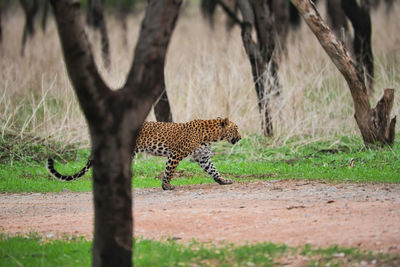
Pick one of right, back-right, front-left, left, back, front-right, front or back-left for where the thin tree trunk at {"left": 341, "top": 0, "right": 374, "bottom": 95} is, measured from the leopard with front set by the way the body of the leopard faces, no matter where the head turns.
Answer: front-left

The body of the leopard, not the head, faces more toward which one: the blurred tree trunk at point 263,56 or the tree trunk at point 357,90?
the tree trunk

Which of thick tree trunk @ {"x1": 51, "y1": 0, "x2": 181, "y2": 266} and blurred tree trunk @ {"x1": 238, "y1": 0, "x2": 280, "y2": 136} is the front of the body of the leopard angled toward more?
the blurred tree trunk

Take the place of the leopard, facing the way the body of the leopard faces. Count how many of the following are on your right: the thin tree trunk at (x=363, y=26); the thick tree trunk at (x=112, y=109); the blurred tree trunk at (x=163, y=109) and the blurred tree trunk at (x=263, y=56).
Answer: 1

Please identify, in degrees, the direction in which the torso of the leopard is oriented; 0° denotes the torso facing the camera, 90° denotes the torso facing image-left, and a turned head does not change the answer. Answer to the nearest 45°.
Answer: approximately 270°

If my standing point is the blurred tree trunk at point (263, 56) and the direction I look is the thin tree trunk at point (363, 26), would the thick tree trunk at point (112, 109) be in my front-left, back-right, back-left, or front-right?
back-right

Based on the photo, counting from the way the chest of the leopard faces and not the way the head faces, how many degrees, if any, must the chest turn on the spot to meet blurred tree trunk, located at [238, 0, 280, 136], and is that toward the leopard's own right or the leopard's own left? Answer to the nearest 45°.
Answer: approximately 45° to the leopard's own left

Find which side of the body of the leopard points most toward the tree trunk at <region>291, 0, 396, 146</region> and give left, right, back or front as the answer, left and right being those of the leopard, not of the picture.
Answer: front

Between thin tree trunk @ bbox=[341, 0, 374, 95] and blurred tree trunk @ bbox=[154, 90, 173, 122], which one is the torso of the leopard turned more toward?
the thin tree trunk

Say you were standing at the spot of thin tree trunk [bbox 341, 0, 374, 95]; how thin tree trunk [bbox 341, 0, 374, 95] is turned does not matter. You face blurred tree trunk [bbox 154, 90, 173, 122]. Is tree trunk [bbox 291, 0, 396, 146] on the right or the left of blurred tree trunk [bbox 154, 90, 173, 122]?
left

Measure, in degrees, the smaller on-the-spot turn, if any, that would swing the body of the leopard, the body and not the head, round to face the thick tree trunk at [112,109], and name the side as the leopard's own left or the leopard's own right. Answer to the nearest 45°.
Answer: approximately 90° to the leopard's own right

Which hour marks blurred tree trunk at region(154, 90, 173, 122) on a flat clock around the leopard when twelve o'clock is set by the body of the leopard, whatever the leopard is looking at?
The blurred tree trunk is roughly at 9 o'clock from the leopard.

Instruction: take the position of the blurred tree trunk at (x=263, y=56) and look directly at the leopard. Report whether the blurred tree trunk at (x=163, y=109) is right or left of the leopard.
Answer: right
